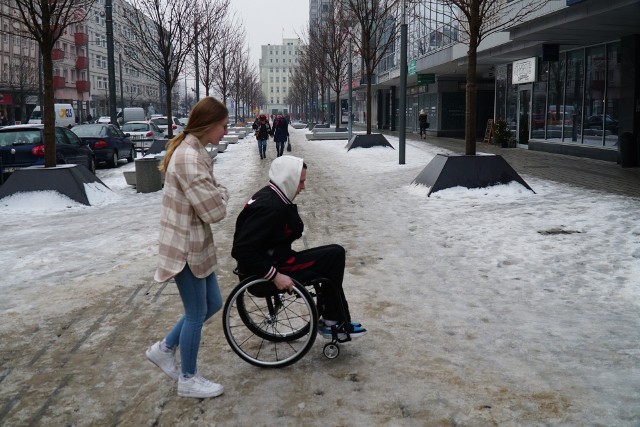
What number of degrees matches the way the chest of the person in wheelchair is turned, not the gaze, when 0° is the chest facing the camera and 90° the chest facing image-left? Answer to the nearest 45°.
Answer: approximately 270°

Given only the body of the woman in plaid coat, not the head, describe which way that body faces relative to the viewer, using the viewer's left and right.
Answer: facing to the right of the viewer

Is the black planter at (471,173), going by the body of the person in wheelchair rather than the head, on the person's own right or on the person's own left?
on the person's own left

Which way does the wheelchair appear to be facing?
to the viewer's right

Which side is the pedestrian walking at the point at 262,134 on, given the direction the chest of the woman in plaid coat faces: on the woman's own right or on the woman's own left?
on the woman's own left

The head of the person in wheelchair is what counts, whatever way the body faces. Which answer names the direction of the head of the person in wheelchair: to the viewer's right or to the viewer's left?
to the viewer's right

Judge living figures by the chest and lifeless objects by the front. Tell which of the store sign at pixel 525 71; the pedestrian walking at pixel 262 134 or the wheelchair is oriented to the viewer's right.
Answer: the wheelchair

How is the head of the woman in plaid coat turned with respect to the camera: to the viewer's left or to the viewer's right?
to the viewer's right

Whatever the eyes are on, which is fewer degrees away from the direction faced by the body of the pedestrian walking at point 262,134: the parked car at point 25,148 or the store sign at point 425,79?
the parked car

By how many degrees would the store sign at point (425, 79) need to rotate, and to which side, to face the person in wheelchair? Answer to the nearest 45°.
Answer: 0° — it already faces them

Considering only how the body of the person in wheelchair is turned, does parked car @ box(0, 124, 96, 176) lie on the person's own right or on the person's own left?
on the person's own left

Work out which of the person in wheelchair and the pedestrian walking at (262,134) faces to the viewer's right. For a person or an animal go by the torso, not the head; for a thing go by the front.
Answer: the person in wheelchair
